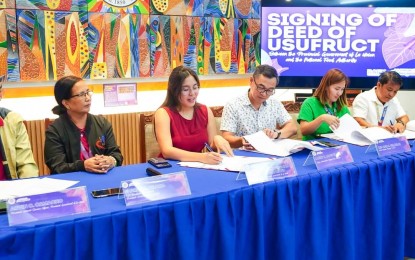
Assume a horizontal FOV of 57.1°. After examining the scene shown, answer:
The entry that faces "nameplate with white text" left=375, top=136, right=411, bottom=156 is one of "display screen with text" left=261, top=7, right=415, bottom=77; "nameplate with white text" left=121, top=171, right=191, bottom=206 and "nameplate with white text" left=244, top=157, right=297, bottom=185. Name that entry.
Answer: the display screen with text

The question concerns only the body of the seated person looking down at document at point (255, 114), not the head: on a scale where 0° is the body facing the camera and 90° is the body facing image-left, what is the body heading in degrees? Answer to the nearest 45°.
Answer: approximately 0°

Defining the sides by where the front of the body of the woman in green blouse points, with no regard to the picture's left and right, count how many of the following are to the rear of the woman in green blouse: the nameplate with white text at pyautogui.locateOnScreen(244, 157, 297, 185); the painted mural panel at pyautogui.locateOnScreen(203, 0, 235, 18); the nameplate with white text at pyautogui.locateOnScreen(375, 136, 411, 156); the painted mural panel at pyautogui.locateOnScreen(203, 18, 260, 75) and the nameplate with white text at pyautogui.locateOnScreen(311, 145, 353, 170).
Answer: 2

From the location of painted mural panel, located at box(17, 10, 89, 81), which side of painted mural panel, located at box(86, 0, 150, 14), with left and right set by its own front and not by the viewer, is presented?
right

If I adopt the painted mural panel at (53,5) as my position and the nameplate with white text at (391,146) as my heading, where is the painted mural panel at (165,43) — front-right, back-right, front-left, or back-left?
front-left

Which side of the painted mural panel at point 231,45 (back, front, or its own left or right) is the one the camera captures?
front

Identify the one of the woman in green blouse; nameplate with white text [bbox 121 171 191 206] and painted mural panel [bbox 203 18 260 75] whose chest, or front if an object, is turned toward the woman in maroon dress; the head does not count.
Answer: the painted mural panel

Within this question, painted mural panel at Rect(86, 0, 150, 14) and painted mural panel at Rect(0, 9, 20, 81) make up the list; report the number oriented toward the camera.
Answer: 2

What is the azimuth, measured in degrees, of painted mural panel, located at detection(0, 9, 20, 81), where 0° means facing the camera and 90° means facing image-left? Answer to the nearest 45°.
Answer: approximately 0°

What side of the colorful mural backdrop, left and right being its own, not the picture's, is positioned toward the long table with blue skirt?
front

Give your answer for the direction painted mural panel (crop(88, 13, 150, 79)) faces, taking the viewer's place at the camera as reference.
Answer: facing the viewer

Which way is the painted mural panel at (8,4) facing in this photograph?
toward the camera

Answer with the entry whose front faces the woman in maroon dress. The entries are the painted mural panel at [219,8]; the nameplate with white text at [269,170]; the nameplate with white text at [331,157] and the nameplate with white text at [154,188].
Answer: the painted mural panel

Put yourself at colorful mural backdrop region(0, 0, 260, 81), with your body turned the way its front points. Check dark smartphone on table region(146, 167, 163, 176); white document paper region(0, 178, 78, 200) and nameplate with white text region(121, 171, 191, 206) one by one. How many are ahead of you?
3

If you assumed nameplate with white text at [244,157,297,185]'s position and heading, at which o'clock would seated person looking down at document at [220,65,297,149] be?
The seated person looking down at document is roughly at 6 o'clock from the nameplate with white text.

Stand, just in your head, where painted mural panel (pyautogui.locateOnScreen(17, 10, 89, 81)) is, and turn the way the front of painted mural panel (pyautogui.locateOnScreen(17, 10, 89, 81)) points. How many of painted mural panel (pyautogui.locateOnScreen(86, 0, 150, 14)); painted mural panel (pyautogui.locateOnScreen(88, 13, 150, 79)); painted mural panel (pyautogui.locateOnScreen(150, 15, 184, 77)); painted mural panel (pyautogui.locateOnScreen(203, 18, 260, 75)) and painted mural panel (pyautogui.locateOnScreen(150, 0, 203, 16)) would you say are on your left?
5

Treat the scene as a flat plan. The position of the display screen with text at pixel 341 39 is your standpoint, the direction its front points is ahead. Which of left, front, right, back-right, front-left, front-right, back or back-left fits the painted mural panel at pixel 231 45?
right

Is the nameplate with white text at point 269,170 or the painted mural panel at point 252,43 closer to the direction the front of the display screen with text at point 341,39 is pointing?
the nameplate with white text
